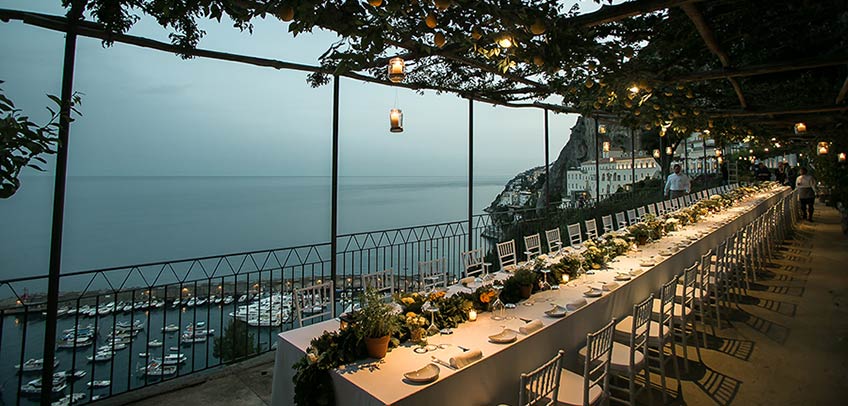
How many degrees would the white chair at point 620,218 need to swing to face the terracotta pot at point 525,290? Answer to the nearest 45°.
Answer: approximately 45° to its right

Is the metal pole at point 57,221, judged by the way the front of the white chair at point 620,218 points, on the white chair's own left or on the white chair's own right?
on the white chair's own right

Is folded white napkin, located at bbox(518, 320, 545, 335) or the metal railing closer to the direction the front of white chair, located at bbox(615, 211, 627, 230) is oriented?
the folded white napkin

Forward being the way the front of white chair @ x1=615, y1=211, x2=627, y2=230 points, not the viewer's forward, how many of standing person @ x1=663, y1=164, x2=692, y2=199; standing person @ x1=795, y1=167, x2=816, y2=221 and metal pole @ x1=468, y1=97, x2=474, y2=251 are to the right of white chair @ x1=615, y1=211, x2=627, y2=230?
1

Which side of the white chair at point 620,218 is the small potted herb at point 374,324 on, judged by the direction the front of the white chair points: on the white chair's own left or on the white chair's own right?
on the white chair's own right

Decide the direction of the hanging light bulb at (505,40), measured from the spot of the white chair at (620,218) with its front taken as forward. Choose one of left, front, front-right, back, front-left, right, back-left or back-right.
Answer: front-right

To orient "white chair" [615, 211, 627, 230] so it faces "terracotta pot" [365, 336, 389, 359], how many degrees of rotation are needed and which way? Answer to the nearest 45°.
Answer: approximately 45° to its right

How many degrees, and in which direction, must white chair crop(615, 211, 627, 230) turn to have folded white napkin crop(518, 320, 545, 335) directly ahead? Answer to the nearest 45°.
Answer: approximately 45° to its right

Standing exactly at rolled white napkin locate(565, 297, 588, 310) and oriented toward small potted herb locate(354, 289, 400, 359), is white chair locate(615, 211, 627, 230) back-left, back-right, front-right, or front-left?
back-right

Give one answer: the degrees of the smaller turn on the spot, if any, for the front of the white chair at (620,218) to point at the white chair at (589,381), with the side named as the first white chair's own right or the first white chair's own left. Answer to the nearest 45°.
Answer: approximately 45° to the first white chair's own right

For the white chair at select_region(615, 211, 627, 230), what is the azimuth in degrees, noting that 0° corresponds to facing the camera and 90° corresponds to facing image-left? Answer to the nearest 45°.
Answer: approximately 315°

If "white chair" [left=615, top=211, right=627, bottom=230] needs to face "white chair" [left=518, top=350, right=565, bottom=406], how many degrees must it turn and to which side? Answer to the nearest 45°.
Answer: approximately 45° to its right
